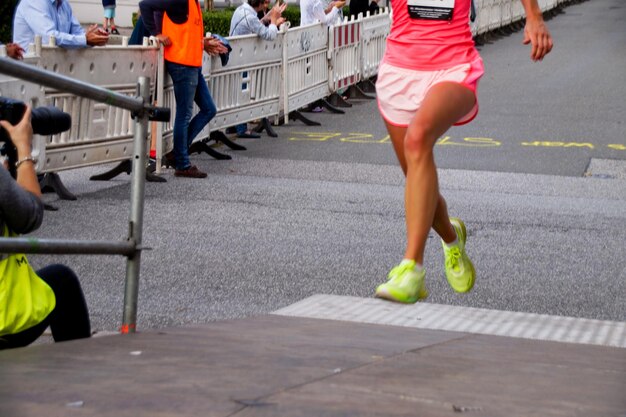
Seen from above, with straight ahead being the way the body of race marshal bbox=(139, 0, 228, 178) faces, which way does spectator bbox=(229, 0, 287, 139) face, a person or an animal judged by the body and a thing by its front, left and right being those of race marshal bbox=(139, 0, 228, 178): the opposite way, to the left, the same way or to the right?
the same way

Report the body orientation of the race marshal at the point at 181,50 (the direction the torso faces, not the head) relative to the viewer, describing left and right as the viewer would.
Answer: facing to the right of the viewer

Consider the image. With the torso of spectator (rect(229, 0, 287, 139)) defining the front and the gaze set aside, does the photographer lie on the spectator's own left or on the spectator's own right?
on the spectator's own right

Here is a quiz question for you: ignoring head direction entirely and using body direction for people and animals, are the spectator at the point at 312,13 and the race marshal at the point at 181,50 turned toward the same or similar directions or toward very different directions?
same or similar directions

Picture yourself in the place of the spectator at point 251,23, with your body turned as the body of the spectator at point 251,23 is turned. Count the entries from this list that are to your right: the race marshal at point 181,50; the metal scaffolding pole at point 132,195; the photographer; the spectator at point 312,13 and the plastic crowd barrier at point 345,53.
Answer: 3

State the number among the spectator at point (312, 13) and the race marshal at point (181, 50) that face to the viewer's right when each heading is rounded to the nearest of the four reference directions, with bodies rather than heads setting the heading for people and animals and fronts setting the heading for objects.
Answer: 2

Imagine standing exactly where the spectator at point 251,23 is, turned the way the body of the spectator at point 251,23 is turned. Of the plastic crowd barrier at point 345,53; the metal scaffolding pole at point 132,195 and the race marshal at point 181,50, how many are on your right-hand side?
2

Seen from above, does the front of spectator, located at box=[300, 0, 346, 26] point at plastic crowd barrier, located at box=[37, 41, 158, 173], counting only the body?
no

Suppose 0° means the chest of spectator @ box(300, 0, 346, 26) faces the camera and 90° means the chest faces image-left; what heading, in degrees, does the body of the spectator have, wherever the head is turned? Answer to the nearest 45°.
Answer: approximately 270°

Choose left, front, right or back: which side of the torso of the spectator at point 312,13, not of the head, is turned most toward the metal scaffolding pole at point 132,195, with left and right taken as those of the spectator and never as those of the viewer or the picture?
right

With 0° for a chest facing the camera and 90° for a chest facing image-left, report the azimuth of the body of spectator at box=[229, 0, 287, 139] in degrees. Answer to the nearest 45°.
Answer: approximately 270°

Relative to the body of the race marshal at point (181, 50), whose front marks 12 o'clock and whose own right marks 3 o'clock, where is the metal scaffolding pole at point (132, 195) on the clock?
The metal scaffolding pole is roughly at 3 o'clock from the race marshal.
